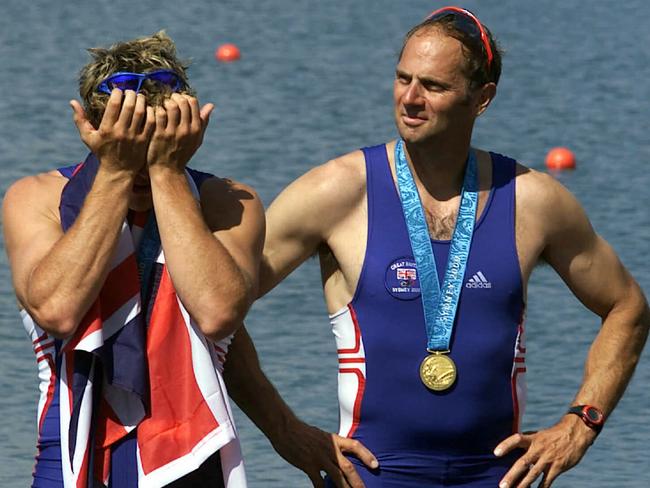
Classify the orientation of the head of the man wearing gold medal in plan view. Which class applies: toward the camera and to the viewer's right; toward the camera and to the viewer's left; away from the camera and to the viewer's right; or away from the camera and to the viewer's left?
toward the camera and to the viewer's left

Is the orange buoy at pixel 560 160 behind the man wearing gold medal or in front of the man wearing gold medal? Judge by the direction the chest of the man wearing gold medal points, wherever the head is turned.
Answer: behind

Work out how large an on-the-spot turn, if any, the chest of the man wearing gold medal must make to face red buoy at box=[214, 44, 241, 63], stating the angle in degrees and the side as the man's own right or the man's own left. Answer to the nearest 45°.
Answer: approximately 180°

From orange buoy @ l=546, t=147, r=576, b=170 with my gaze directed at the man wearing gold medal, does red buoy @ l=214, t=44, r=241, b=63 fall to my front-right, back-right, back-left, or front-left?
back-right

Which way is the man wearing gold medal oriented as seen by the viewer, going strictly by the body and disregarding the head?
toward the camera
